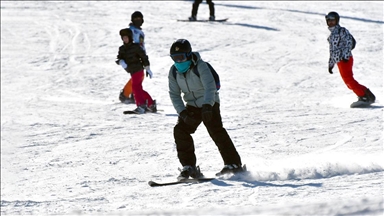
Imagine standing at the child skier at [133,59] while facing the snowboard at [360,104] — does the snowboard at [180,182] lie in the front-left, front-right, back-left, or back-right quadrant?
front-right

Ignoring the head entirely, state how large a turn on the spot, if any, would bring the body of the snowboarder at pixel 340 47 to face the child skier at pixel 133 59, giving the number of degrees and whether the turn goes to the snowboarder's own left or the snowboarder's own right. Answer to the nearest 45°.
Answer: approximately 45° to the snowboarder's own right

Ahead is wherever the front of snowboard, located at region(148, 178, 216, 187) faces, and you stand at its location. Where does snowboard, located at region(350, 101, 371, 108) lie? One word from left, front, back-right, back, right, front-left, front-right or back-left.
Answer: back-right

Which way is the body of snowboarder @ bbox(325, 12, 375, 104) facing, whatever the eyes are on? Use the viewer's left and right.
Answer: facing the viewer and to the left of the viewer

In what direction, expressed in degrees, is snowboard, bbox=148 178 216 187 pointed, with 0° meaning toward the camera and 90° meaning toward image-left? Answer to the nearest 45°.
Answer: approximately 90°

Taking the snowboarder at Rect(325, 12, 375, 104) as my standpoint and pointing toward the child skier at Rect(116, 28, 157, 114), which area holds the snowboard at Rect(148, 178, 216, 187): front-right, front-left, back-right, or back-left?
front-left

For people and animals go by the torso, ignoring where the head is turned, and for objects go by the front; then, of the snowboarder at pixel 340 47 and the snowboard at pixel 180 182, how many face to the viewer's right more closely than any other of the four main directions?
0
